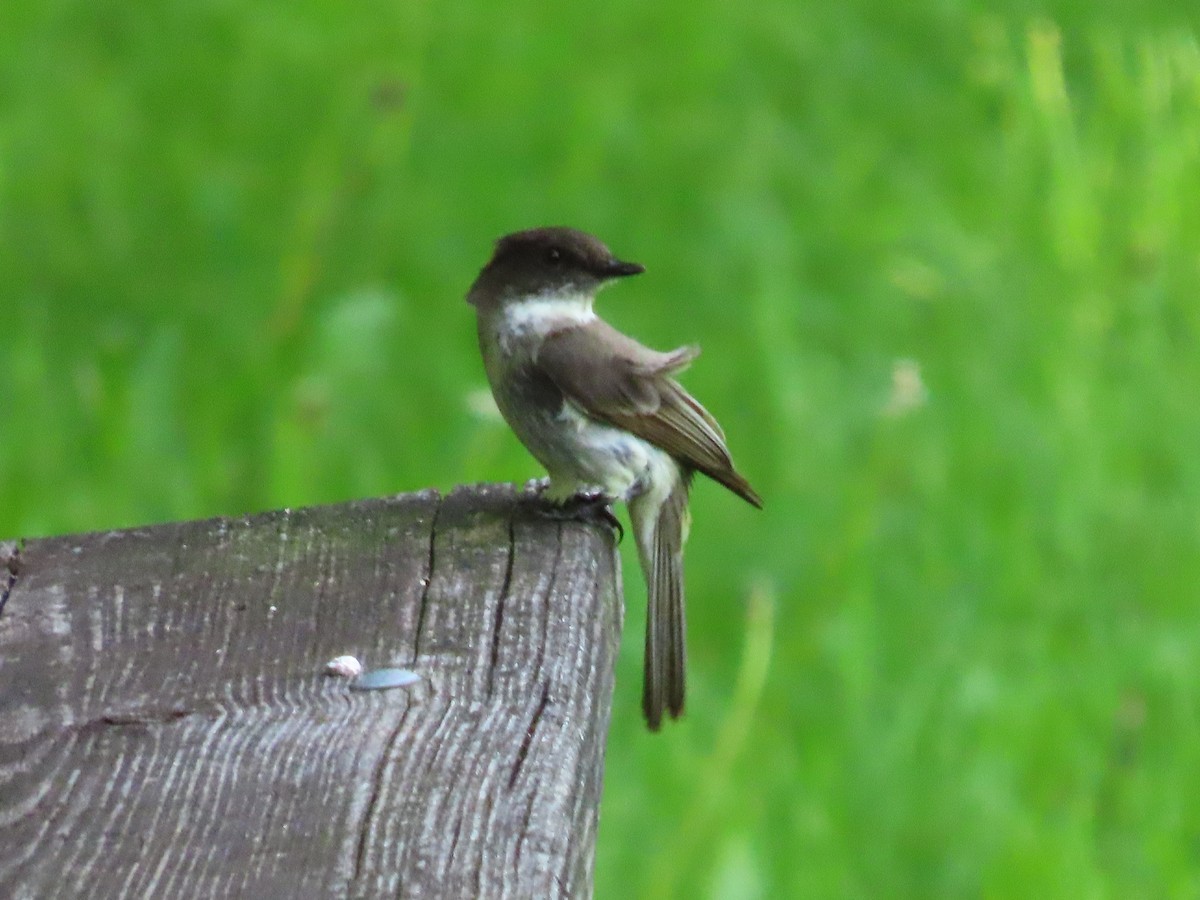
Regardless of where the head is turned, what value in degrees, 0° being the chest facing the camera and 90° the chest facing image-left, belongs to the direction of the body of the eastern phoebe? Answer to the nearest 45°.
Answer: approximately 90°
